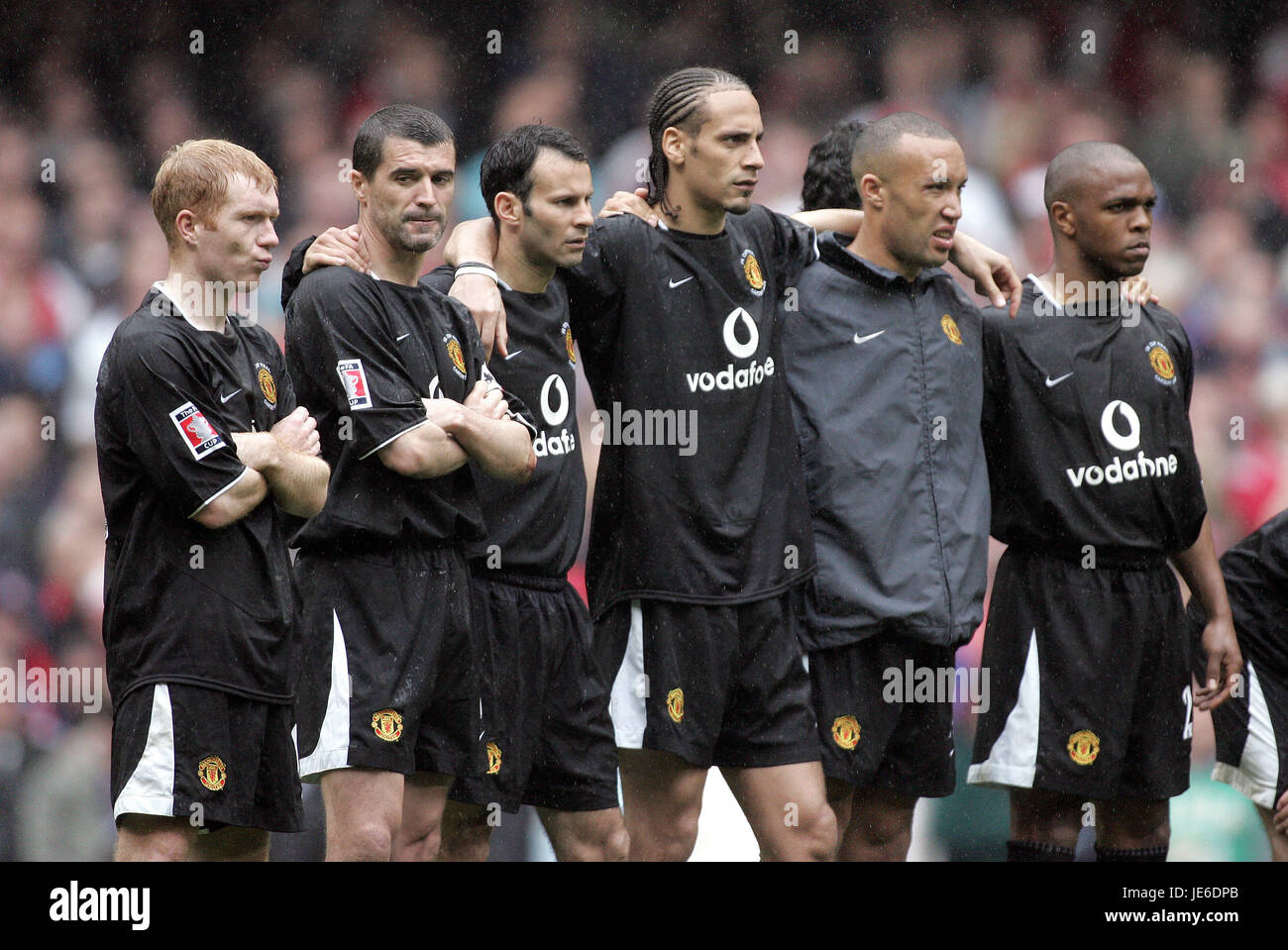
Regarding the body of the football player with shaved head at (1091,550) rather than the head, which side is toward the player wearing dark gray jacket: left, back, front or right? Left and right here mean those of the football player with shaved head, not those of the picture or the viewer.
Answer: right

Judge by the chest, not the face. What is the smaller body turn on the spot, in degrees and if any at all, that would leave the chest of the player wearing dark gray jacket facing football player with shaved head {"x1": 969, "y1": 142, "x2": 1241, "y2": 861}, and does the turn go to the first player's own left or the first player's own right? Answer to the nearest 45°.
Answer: approximately 90° to the first player's own left

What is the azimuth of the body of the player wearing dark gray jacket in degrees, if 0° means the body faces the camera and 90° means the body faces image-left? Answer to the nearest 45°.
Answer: approximately 315°

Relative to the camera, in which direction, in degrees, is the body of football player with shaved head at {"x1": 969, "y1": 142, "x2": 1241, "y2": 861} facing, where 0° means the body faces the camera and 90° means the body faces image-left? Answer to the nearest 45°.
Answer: approximately 315°

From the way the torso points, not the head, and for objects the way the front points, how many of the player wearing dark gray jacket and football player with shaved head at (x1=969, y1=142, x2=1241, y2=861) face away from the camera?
0
